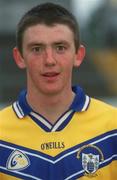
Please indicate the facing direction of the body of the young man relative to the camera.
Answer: toward the camera
